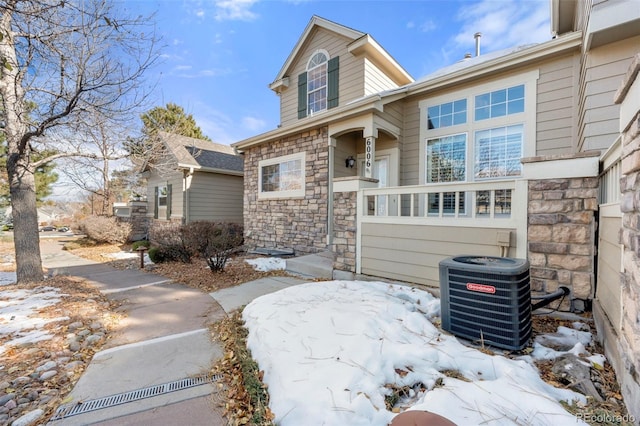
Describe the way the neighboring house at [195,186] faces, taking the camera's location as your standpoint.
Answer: facing the viewer and to the left of the viewer

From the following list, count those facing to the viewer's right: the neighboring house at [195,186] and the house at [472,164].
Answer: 0

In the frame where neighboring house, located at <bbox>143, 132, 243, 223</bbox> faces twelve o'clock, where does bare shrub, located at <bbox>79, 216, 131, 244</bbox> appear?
The bare shrub is roughly at 2 o'clock from the neighboring house.

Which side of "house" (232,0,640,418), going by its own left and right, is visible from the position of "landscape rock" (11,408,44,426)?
front

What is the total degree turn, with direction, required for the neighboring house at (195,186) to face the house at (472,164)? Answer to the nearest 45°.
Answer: approximately 90° to its left

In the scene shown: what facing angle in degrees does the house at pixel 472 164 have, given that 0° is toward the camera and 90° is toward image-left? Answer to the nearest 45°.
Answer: approximately 45°

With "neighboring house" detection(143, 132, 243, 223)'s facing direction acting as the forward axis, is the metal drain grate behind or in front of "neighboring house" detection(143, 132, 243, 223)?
in front

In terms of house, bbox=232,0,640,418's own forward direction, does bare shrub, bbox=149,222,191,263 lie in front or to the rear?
in front

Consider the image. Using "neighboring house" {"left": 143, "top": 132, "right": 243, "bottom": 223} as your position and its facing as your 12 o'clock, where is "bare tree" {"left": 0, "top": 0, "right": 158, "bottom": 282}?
The bare tree is roughly at 11 o'clock from the neighboring house.

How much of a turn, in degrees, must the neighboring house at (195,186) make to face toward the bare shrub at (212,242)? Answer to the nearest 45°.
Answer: approximately 45° to its left

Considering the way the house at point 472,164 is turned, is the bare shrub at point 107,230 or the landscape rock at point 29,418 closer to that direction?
the landscape rock
